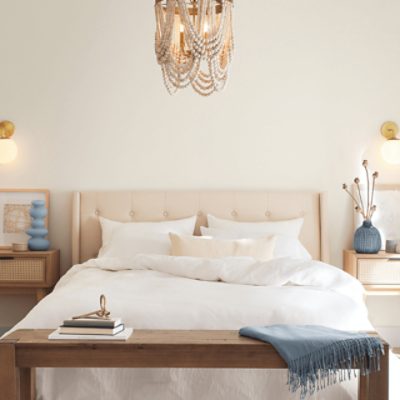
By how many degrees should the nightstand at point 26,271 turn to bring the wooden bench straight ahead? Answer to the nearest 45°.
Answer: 0° — it already faces it

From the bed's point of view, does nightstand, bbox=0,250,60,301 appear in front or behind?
behind

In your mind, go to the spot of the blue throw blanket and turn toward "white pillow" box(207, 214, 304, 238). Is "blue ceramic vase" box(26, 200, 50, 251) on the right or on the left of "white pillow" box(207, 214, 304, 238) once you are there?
left

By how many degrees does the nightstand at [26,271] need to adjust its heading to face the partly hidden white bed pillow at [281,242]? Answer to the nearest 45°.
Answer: approximately 90° to its left

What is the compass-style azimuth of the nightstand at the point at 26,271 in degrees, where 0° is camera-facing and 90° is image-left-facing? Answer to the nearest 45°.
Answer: approximately 0°

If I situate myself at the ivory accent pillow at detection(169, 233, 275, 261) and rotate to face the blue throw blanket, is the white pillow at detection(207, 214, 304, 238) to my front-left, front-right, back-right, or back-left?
back-left

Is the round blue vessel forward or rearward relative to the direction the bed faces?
rearward

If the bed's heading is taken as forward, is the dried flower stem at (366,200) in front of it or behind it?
behind
